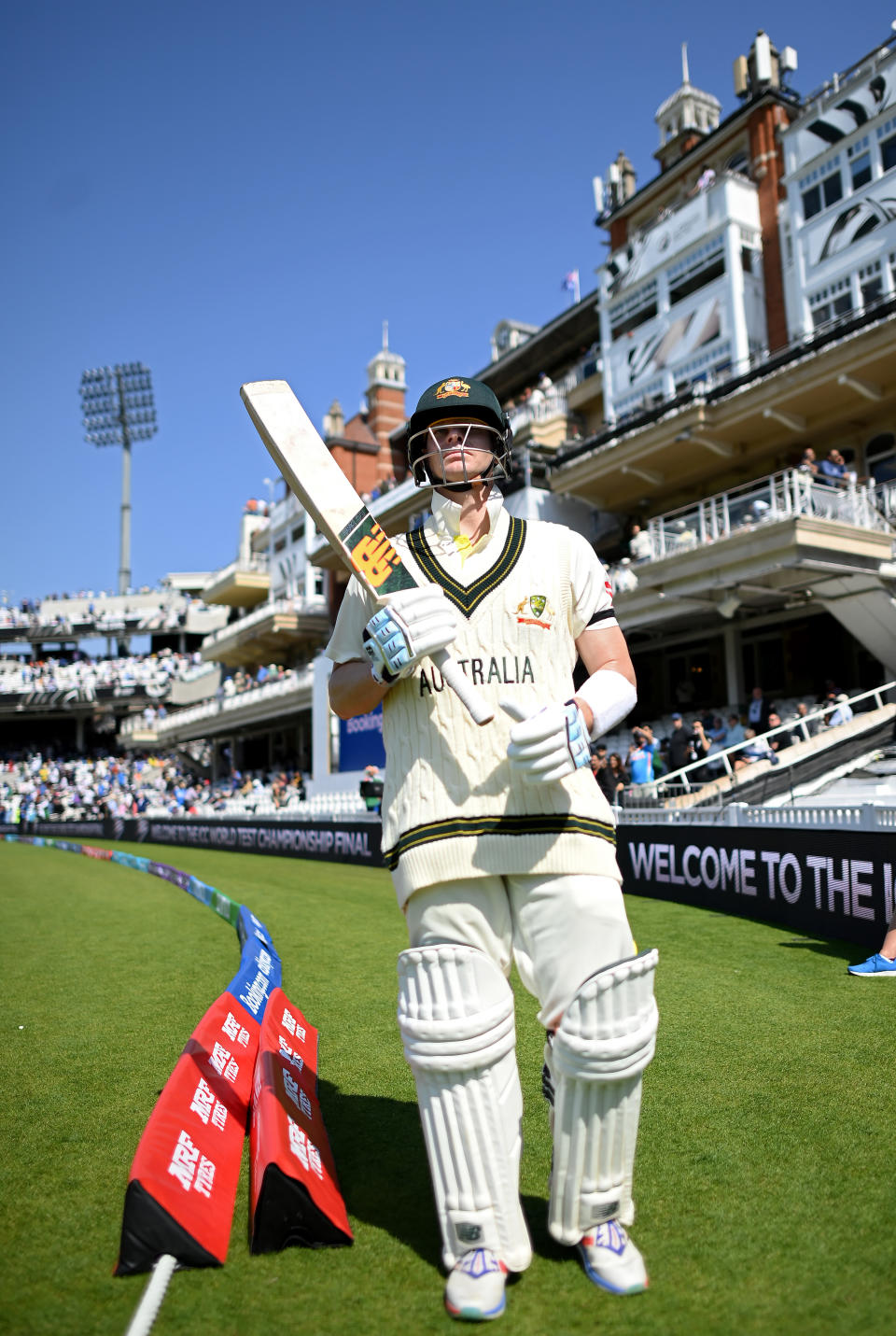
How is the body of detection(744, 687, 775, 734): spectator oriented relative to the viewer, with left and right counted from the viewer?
facing the viewer and to the left of the viewer

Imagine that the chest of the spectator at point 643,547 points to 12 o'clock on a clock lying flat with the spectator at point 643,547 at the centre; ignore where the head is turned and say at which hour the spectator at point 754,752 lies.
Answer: the spectator at point 754,752 is roughly at 10 o'clock from the spectator at point 643,547.

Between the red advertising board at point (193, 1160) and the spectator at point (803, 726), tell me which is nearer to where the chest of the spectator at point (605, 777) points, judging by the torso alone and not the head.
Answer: the red advertising board

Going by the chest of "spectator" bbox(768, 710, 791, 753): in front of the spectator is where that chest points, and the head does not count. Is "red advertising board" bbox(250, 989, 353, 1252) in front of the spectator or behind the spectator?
in front

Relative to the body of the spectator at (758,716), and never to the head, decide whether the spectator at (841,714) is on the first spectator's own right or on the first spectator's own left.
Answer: on the first spectator's own left

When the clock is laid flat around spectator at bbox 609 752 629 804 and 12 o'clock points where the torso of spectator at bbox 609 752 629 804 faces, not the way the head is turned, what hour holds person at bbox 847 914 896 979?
person at bbox 847 914 896 979 is roughly at 10 o'clock from spectator at bbox 609 752 629 804.

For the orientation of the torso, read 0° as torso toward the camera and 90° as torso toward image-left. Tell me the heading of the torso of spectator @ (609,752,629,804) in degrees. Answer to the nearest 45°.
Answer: approximately 45°
